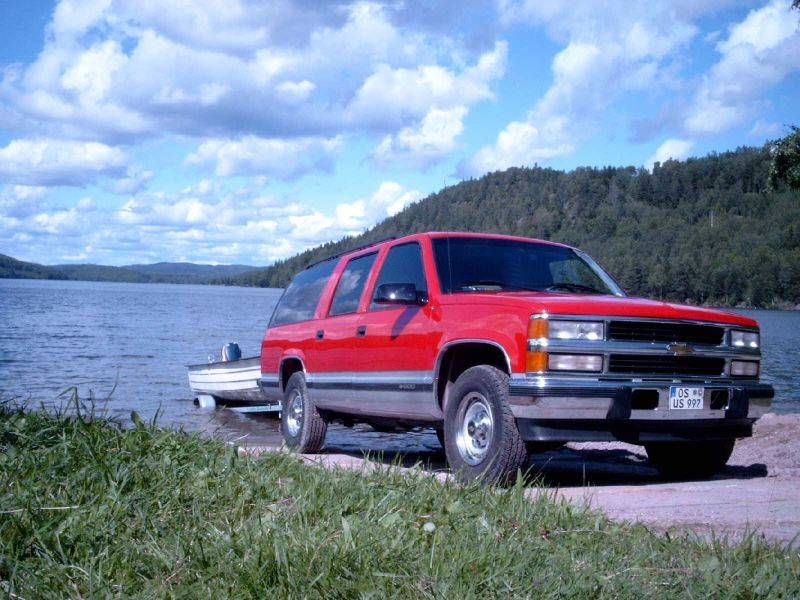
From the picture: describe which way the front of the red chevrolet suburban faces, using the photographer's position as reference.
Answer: facing the viewer and to the right of the viewer
